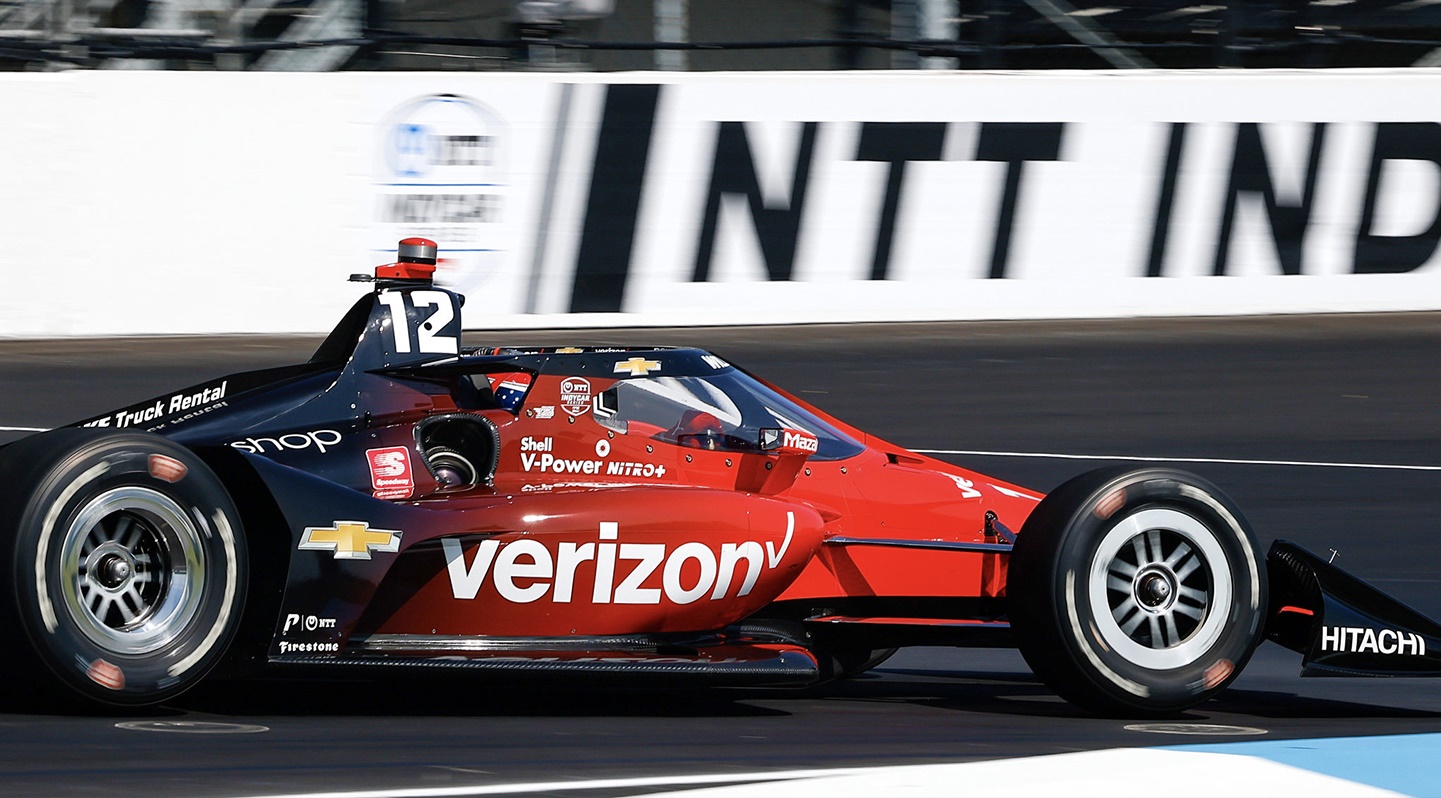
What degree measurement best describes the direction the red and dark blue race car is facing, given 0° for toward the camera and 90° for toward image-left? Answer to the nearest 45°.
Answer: approximately 270°
